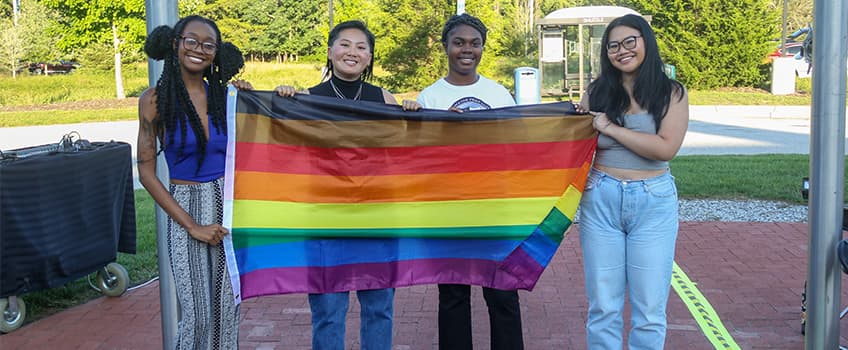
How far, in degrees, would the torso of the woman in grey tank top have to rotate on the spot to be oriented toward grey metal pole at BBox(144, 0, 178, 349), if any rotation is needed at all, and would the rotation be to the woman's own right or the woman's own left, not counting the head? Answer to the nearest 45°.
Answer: approximately 90° to the woman's own right

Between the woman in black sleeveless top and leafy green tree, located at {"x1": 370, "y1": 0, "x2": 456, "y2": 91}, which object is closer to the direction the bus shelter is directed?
the woman in black sleeveless top

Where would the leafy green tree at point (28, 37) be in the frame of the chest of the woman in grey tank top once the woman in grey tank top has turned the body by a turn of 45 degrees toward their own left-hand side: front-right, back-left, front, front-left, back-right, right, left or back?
back

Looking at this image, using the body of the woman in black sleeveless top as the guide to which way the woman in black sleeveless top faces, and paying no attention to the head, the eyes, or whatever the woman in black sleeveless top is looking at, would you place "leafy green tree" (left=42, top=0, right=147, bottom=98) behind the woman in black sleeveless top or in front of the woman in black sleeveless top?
behind

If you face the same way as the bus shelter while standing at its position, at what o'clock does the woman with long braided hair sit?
The woman with long braided hair is roughly at 12 o'clock from the bus shelter.

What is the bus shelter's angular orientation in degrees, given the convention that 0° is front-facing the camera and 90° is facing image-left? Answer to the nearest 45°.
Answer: approximately 0°
